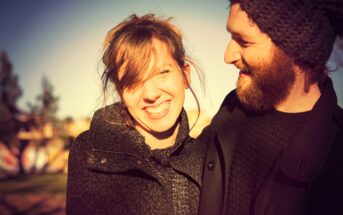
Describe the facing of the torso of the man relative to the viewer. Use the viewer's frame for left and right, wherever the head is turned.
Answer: facing the viewer and to the left of the viewer

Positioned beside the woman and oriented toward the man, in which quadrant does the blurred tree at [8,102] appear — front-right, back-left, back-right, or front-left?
back-left

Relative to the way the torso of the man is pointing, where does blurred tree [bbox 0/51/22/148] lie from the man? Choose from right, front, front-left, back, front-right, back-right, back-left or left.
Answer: right

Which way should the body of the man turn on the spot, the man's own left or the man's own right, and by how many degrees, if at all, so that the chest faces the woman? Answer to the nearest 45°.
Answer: approximately 45° to the man's own right

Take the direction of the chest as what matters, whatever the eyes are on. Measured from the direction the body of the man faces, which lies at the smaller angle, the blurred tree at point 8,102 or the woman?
the woman
